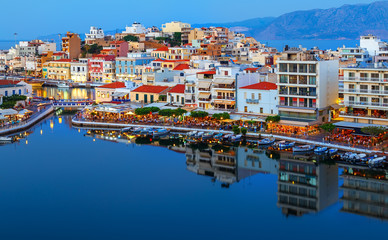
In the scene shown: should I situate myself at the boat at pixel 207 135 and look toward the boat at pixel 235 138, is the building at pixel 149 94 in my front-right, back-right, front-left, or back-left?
back-left

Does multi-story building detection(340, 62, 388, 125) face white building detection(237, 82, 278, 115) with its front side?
no

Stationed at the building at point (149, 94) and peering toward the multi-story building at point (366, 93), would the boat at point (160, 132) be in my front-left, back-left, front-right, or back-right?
front-right

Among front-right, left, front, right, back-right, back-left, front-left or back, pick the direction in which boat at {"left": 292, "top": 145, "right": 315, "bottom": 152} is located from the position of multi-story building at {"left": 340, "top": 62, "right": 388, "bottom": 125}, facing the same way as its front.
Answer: front-right

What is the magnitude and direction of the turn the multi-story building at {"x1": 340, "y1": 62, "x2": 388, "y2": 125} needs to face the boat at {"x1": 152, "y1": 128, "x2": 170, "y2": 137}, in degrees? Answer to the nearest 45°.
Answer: approximately 90° to its right

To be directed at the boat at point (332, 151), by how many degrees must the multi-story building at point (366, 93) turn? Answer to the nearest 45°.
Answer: approximately 45° to its right

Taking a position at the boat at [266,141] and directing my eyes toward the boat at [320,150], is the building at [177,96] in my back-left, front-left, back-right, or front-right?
back-left

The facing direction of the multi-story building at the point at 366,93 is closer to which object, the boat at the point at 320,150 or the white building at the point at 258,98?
the boat

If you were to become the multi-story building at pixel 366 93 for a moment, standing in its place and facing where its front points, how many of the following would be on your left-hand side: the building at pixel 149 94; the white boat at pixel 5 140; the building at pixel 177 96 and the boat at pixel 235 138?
0

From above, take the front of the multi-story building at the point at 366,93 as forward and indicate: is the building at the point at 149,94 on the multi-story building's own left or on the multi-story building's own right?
on the multi-story building's own right

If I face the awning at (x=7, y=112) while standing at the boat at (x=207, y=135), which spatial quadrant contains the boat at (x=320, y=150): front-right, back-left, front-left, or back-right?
back-left

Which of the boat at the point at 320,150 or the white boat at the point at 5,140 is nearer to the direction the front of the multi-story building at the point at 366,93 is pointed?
the boat

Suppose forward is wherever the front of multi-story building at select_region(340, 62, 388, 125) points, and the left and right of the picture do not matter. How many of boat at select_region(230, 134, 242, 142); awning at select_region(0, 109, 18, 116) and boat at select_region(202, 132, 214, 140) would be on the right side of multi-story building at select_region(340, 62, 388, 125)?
3

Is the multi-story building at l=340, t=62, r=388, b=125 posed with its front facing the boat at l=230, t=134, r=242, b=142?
no

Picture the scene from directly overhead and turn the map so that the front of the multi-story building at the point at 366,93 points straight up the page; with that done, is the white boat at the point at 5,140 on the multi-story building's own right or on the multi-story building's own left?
on the multi-story building's own right

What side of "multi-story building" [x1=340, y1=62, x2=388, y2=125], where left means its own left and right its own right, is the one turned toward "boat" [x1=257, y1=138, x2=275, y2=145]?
right

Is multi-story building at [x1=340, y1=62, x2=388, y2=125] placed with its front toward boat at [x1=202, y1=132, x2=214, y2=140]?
no

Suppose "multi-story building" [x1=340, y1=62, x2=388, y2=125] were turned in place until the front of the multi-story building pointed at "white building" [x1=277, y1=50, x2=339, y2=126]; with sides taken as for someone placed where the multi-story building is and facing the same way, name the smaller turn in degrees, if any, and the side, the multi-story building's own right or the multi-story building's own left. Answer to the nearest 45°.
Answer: approximately 90° to the multi-story building's own right

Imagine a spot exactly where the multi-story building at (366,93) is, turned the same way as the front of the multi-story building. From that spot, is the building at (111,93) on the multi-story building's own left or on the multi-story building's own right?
on the multi-story building's own right

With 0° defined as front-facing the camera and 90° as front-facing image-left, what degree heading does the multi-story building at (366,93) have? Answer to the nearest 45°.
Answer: approximately 0°
